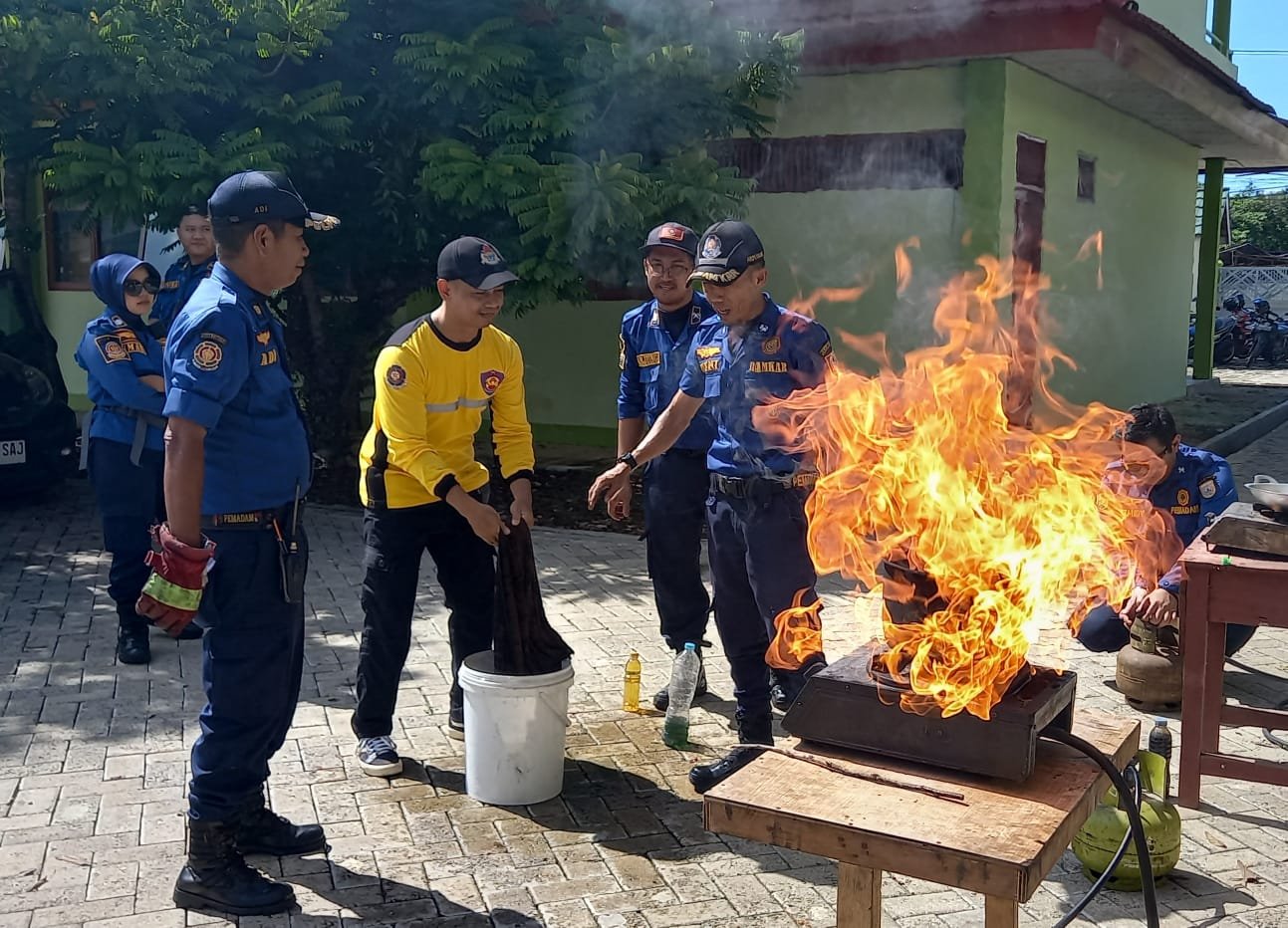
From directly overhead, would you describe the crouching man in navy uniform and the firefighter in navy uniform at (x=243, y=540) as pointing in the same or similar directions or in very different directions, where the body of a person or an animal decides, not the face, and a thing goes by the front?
very different directions

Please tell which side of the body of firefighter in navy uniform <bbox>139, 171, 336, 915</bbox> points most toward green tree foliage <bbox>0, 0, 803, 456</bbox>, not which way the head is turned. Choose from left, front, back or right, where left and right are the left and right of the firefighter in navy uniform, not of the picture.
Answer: left

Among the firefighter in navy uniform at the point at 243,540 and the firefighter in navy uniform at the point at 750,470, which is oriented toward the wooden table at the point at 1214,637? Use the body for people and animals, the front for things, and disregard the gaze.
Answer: the firefighter in navy uniform at the point at 243,540

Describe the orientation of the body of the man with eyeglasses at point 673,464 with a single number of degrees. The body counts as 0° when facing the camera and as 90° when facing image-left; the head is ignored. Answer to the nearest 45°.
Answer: approximately 0°

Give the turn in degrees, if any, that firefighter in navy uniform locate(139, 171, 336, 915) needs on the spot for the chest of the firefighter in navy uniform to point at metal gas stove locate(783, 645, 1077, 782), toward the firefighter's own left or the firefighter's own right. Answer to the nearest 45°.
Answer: approximately 45° to the firefighter's own right

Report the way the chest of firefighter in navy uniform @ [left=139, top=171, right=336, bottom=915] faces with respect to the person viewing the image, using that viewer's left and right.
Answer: facing to the right of the viewer

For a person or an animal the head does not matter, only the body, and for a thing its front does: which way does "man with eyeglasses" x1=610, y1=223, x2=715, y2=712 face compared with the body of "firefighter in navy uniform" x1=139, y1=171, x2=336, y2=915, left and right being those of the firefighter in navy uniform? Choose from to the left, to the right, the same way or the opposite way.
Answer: to the right

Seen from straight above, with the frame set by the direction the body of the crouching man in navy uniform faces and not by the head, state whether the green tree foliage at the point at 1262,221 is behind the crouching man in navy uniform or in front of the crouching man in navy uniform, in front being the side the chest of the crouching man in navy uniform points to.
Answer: behind
